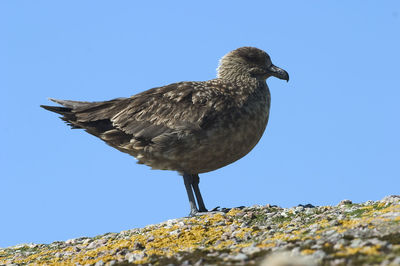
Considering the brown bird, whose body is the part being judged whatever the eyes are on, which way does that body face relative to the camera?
to the viewer's right
